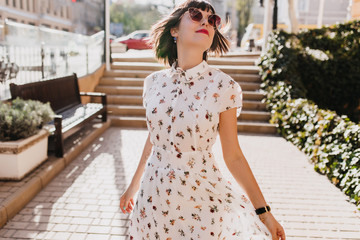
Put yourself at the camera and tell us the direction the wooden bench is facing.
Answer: facing the viewer and to the right of the viewer

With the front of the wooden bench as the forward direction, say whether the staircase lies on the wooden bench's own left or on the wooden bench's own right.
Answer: on the wooden bench's own left

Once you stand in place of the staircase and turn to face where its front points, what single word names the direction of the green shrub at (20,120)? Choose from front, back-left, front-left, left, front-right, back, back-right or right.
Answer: front

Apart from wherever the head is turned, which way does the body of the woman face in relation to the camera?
toward the camera

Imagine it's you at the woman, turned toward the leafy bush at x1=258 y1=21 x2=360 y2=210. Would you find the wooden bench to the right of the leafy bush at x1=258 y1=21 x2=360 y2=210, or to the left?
left

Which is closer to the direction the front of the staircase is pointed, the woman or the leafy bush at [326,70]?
the woman

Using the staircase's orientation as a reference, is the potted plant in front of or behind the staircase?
in front

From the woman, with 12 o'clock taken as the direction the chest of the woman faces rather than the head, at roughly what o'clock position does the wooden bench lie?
The wooden bench is roughly at 5 o'clock from the woman.

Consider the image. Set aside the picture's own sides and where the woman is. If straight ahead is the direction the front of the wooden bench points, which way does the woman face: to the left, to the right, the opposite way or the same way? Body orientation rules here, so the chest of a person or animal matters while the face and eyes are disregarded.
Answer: to the right

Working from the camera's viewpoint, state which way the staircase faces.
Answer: facing the viewer

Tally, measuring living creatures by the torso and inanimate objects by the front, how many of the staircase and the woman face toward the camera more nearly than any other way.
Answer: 2

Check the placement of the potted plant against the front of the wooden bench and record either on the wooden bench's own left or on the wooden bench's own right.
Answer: on the wooden bench's own right
